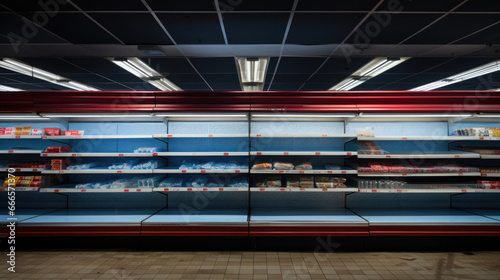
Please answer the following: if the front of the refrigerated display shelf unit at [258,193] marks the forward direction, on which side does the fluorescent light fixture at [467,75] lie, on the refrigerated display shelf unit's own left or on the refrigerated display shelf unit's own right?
on the refrigerated display shelf unit's own left

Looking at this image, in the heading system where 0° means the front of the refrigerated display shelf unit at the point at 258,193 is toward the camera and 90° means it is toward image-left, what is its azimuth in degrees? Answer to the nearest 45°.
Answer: approximately 0°

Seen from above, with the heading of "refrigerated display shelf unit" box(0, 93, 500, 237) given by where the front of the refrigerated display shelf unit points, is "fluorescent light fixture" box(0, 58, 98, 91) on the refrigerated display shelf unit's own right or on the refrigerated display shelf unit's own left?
on the refrigerated display shelf unit's own right

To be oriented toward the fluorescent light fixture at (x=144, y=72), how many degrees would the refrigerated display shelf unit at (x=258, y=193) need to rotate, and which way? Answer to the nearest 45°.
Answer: approximately 135° to its right
